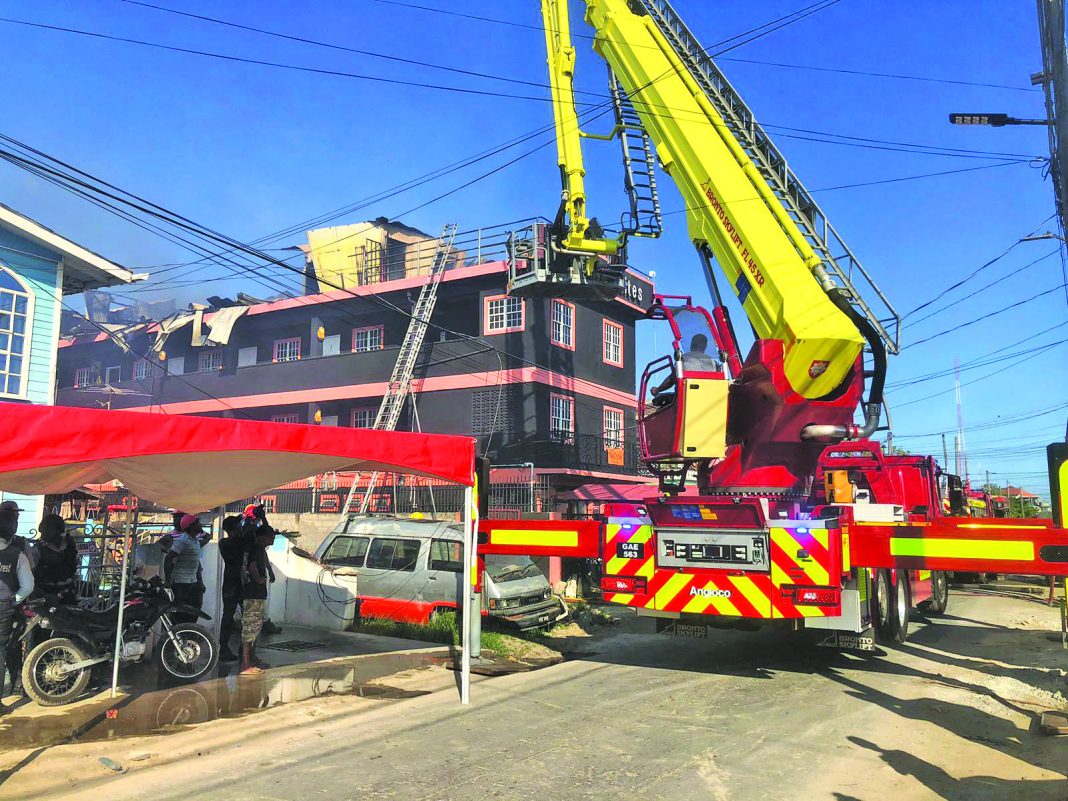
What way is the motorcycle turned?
to the viewer's right

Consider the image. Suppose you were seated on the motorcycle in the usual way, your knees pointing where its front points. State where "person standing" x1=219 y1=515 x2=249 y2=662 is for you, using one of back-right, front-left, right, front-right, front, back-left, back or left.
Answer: front-left

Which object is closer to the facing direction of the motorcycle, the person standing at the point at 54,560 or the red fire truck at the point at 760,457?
the red fire truck

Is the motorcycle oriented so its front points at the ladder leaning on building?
no

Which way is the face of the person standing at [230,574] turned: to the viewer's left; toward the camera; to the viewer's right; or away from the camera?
away from the camera

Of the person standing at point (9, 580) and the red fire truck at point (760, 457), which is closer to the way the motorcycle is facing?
the red fire truck

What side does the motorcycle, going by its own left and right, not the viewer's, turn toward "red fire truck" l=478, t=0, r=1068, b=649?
front

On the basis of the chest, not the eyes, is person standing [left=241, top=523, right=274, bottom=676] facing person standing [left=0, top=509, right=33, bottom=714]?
no
